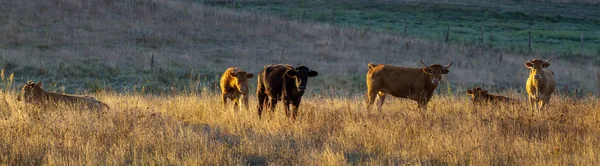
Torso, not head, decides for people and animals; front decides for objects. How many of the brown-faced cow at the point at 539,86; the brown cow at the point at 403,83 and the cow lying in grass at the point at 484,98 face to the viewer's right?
1

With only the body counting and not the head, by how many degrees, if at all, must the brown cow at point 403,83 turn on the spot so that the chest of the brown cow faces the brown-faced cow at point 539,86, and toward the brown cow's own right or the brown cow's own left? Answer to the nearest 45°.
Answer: approximately 45° to the brown cow's own left

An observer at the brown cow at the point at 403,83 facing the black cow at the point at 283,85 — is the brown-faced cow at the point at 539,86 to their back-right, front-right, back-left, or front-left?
back-left

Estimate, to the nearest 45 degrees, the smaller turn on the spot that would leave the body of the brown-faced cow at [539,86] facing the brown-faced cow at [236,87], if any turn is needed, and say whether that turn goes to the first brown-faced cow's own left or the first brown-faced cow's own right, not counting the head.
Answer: approximately 45° to the first brown-faced cow's own right

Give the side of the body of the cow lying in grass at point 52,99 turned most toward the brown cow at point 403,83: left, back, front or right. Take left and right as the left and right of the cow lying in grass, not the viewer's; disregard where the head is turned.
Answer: back

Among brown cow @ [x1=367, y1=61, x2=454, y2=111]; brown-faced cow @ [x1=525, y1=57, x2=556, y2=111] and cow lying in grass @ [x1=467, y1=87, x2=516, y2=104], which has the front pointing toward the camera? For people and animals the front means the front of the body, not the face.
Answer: the brown-faced cow

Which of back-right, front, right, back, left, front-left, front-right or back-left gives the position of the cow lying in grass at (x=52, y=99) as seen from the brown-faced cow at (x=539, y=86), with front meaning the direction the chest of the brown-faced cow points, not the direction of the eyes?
front-right

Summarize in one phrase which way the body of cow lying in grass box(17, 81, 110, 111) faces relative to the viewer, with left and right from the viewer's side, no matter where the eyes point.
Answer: facing to the left of the viewer

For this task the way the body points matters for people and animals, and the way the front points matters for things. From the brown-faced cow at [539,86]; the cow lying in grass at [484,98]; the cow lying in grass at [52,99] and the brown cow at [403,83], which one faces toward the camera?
the brown-faced cow

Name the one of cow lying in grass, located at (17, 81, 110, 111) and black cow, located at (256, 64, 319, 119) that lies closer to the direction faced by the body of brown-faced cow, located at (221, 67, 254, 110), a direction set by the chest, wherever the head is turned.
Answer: the black cow

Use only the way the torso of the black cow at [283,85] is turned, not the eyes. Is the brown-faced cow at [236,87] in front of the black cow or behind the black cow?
behind

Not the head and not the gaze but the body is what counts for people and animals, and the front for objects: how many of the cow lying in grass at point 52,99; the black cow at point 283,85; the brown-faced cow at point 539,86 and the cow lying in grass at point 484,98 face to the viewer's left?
2

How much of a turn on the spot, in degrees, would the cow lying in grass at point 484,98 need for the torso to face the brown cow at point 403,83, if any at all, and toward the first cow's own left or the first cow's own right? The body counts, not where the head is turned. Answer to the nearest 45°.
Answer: approximately 45° to the first cow's own left

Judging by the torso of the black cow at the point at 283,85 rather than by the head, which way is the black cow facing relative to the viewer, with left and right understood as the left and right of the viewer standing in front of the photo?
facing the viewer and to the right of the viewer

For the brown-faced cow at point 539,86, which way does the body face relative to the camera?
toward the camera

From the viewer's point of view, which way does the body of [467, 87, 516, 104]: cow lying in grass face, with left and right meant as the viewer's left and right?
facing to the left of the viewer
